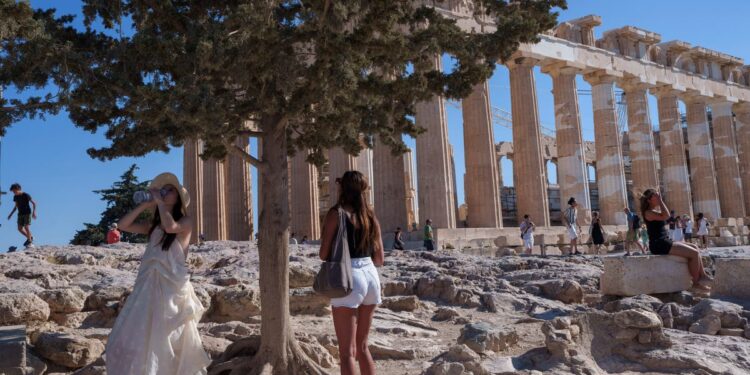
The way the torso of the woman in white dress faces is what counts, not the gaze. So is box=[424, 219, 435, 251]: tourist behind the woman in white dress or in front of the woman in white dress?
behind

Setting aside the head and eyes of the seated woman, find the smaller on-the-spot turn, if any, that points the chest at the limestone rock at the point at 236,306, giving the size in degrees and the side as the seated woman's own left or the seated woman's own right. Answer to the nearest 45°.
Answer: approximately 135° to the seated woman's own right

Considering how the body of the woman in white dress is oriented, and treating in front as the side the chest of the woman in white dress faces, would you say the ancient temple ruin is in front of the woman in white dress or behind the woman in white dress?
behind

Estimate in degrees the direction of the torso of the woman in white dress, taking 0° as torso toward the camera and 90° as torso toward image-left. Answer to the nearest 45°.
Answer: approximately 45°

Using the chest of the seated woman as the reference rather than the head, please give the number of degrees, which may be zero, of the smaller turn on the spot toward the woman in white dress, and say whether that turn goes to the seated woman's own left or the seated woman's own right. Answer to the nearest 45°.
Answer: approximately 135° to the seated woman's own right

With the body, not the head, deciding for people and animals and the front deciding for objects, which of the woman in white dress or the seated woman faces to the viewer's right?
the seated woman

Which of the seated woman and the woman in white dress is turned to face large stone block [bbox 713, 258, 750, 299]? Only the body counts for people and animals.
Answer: the seated woman

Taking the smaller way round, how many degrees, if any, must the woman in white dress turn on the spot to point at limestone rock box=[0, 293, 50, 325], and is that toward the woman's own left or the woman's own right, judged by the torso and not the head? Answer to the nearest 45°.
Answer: approximately 90° to the woman's own right

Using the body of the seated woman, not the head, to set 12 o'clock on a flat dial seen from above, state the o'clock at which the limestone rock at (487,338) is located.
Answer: The limestone rock is roughly at 4 o'clock from the seated woman.

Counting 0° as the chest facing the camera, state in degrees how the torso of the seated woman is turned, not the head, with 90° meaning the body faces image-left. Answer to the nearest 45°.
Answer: approximately 270°

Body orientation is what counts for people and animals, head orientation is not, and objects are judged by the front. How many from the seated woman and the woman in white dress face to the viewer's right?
1

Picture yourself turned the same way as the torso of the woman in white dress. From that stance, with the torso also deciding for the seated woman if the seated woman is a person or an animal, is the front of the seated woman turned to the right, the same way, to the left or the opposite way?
to the left
